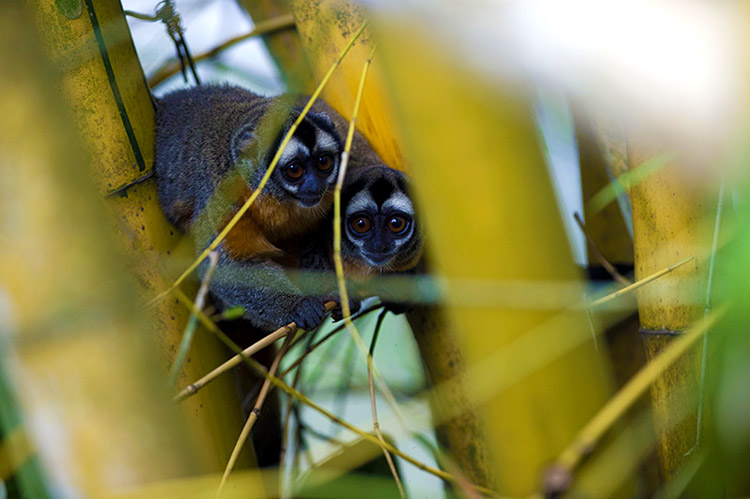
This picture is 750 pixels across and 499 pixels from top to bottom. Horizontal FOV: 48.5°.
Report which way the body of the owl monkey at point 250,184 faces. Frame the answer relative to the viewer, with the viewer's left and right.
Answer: facing the viewer and to the right of the viewer

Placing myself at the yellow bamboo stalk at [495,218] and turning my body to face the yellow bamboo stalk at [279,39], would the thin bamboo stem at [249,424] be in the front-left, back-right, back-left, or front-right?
front-left

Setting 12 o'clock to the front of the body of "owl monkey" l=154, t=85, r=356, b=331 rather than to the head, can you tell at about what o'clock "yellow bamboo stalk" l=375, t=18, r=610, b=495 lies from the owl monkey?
The yellow bamboo stalk is roughly at 1 o'clock from the owl monkey.

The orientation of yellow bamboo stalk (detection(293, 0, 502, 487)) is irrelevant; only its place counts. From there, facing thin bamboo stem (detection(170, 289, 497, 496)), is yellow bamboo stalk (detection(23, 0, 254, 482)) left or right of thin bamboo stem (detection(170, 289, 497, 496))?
right

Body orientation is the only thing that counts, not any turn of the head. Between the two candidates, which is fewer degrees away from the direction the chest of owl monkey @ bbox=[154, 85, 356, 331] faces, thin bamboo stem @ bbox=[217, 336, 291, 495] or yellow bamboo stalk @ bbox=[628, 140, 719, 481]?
the yellow bamboo stalk

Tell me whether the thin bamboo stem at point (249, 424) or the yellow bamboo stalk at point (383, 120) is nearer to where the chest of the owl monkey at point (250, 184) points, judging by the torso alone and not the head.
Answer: the yellow bamboo stalk

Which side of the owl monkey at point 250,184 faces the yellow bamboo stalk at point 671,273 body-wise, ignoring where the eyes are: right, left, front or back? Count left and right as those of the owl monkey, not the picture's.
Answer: front
